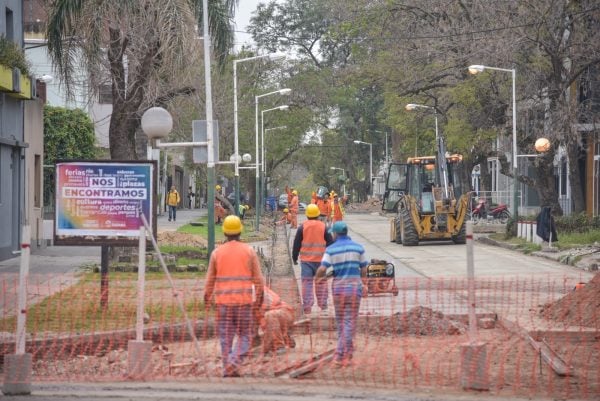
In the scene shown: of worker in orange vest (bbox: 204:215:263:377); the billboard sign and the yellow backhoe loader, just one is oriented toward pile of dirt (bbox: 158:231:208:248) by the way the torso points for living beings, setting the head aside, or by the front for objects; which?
the worker in orange vest

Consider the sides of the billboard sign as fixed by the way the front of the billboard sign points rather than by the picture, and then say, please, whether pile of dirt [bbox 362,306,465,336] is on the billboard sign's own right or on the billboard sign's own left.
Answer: on the billboard sign's own left

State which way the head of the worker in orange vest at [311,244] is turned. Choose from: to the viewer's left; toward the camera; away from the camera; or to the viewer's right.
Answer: away from the camera

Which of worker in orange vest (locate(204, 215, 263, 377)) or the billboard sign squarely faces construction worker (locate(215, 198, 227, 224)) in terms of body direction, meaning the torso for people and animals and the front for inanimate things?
the worker in orange vest

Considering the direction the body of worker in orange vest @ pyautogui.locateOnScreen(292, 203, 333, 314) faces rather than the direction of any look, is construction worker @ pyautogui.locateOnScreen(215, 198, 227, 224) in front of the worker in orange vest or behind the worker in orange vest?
in front

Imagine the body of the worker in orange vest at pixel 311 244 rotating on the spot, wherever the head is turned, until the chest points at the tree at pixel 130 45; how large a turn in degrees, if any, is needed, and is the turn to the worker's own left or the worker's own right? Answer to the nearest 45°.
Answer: approximately 45° to the worker's own left

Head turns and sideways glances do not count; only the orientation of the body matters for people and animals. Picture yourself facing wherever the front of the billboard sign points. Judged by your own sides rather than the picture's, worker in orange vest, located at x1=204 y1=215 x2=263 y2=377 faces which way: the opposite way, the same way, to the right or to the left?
the opposite way

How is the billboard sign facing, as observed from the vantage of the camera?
facing the viewer

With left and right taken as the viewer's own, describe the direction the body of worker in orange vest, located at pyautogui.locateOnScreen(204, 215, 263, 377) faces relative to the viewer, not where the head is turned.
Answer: facing away from the viewer

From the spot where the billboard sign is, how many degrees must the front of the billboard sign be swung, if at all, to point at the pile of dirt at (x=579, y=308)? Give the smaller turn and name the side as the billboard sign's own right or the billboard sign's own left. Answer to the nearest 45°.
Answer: approximately 90° to the billboard sign's own left

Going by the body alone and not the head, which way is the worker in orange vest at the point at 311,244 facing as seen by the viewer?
away from the camera

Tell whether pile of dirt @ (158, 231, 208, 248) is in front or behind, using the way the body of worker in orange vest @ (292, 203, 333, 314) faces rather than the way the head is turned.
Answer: in front

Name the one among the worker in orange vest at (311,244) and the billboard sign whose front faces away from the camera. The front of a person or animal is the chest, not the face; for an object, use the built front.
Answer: the worker in orange vest

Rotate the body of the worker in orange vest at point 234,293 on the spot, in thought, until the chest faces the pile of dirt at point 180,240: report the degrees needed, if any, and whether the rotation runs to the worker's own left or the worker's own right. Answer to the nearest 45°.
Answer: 0° — they already face it
